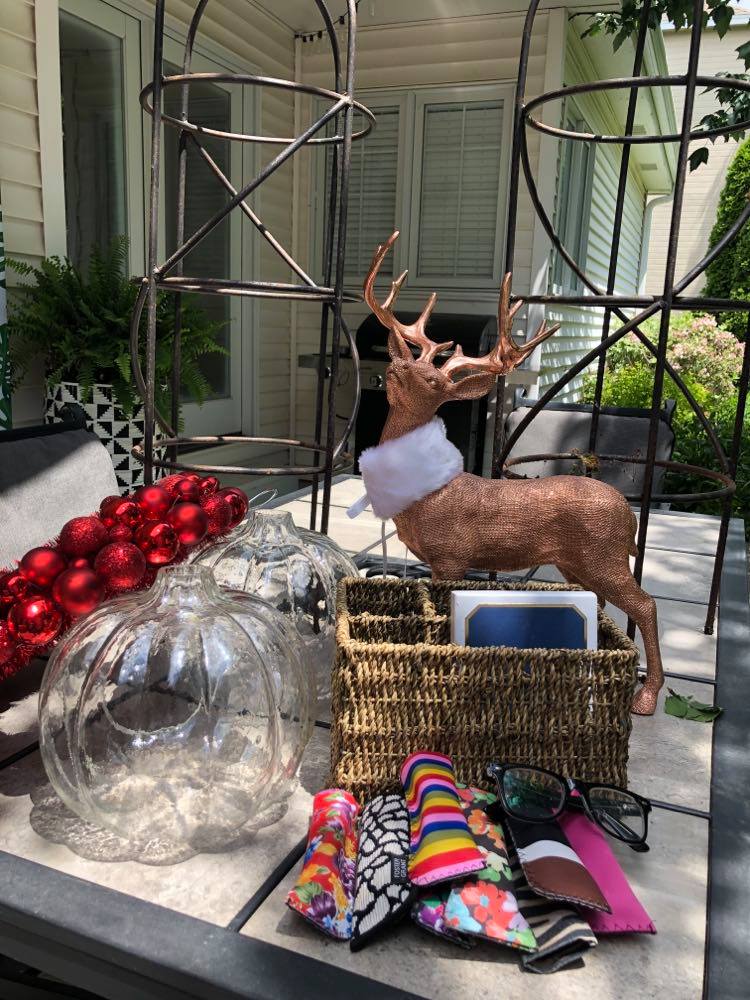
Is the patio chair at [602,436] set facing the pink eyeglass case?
yes

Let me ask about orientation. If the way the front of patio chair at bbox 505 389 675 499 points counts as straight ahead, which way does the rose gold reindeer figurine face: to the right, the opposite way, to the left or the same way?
to the right

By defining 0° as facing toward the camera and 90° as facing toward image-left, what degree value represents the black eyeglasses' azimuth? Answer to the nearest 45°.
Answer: approximately 0°

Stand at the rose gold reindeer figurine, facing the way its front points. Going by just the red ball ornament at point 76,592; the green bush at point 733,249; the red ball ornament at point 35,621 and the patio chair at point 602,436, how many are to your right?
2

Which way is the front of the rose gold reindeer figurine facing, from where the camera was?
facing to the left of the viewer

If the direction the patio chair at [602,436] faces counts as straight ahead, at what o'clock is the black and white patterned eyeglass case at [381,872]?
The black and white patterned eyeglass case is roughly at 12 o'clock from the patio chair.

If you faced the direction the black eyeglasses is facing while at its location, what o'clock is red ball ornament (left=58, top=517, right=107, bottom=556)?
The red ball ornament is roughly at 3 o'clock from the black eyeglasses.

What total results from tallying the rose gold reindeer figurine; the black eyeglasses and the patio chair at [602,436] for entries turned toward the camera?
2
